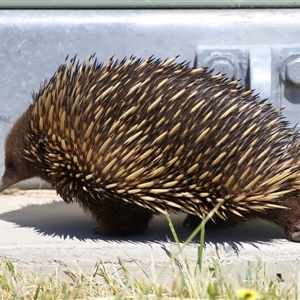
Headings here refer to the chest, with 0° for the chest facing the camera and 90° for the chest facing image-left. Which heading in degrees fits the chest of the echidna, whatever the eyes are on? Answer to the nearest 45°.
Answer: approximately 90°
